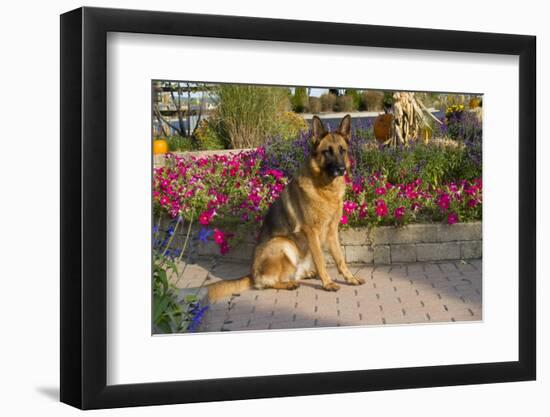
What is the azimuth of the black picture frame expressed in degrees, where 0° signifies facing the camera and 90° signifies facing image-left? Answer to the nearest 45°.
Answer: approximately 315°
